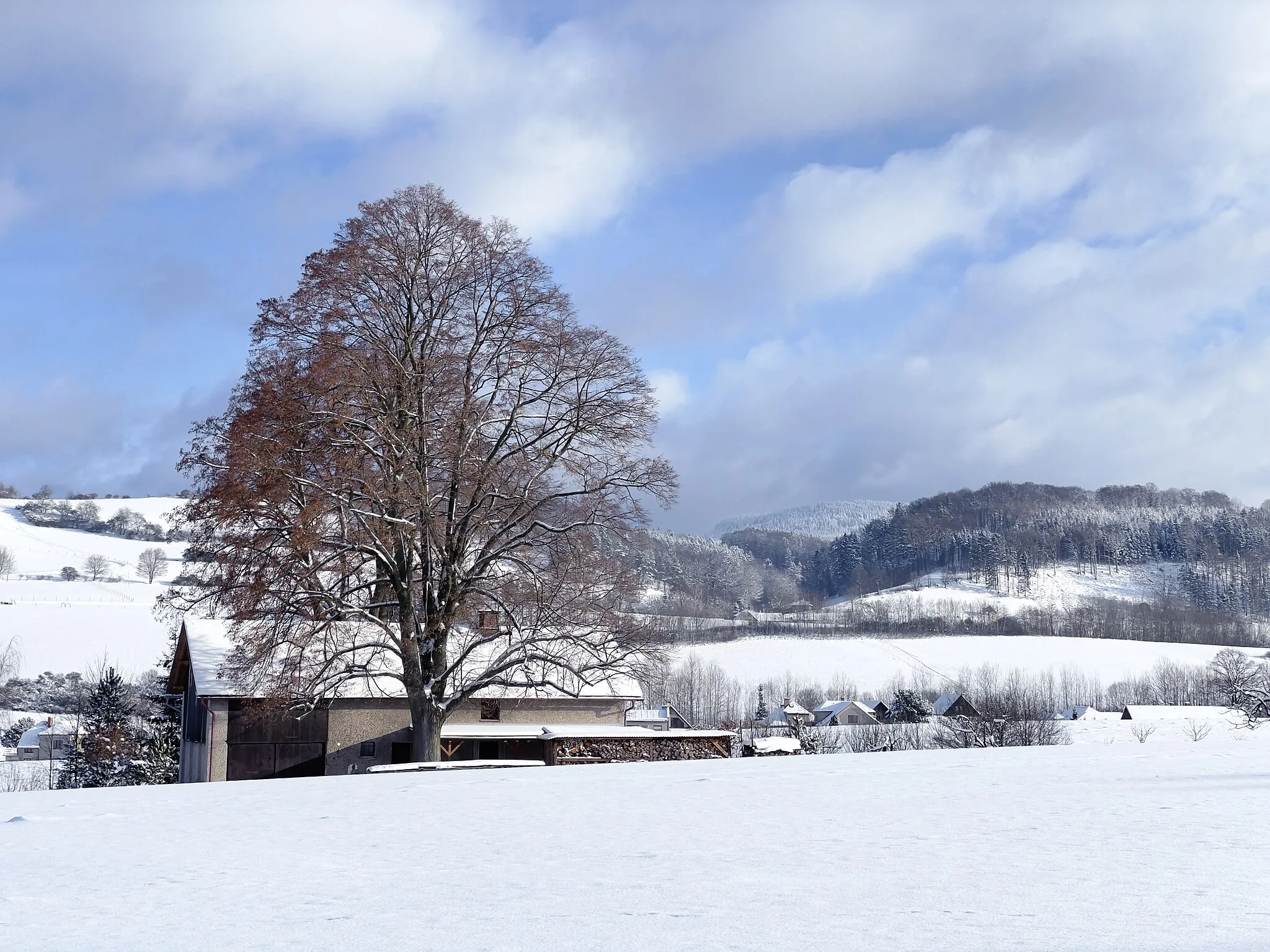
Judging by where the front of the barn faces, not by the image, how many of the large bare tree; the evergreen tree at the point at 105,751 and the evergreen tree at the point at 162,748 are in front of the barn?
1

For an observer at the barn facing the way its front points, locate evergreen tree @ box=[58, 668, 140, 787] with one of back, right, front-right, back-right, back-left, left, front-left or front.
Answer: back-right

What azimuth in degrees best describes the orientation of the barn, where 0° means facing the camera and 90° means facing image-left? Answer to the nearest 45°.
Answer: approximately 0°

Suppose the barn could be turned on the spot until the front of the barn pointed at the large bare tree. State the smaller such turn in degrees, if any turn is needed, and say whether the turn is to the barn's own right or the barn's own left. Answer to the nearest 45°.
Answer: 0° — it already faces it

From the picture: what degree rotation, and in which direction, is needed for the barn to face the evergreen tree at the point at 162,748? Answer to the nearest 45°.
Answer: approximately 135° to its right

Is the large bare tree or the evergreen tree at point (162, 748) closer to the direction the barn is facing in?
the large bare tree

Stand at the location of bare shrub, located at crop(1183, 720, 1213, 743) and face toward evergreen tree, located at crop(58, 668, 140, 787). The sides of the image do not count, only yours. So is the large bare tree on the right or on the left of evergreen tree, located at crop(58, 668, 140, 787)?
left

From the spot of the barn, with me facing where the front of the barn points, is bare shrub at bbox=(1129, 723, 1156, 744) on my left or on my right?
on my left

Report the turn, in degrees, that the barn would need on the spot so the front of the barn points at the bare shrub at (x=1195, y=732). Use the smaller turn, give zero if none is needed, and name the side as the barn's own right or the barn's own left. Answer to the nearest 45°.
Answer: approximately 90° to the barn's own left
